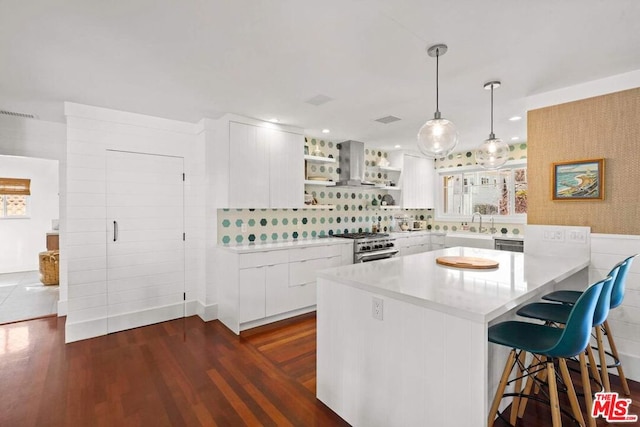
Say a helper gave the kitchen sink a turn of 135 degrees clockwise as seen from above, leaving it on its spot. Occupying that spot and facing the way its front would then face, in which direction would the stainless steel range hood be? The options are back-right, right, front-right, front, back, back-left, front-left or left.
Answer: left

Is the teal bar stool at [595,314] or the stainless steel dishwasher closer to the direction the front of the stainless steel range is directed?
the teal bar stool

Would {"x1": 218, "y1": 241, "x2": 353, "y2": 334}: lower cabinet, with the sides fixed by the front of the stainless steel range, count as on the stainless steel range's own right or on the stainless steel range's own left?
on the stainless steel range's own right

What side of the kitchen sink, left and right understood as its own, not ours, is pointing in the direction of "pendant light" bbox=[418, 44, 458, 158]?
front

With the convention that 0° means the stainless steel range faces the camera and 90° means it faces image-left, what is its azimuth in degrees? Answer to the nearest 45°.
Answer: approximately 315°

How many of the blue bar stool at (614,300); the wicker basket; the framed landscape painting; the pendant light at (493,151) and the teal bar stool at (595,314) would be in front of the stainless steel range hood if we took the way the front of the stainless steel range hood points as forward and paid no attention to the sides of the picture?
4

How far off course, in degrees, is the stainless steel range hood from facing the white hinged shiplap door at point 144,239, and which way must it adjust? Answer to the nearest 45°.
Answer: approximately 90° to its right

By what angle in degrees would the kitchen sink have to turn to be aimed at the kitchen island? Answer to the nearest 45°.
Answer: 0° — it already faces it

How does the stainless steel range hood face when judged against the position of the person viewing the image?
facing the viewer and to the right of the viewer

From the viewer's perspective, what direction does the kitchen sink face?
toward the camera

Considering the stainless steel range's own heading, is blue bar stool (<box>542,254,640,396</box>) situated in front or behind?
in front

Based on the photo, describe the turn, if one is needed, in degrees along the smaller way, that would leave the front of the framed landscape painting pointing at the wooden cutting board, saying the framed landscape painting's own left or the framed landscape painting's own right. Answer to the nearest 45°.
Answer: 0° — it already faces it

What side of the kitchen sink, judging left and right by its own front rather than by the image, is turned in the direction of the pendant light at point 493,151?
front

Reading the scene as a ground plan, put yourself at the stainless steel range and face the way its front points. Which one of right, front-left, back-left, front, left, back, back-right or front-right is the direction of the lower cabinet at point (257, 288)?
right

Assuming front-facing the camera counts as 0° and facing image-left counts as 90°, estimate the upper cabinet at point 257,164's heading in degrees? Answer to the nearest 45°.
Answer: approximately 315°

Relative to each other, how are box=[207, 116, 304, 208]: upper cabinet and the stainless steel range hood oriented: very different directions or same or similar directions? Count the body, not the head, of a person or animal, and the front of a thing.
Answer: same or similar directions
